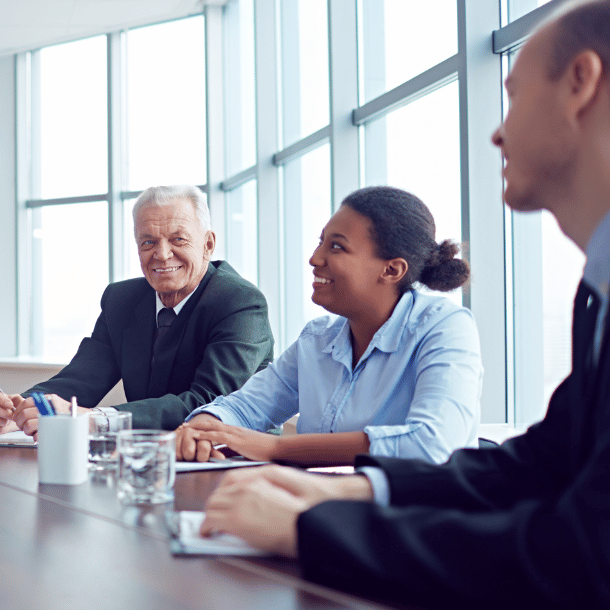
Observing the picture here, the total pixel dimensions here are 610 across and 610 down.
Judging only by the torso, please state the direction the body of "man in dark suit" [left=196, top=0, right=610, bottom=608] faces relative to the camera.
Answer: to the viewer's left

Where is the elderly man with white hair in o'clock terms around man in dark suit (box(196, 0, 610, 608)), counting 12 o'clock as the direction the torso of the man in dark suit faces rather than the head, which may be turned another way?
The elderly man with white hair is roughly at 2 o'clock from the man in dark suit.

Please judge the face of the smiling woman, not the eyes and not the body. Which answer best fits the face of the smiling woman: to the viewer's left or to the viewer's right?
to the viewer's left

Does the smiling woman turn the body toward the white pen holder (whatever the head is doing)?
yes

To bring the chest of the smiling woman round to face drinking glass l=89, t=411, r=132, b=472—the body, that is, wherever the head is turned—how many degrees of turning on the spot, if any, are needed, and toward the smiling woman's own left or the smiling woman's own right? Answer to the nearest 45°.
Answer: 0° — they already face it

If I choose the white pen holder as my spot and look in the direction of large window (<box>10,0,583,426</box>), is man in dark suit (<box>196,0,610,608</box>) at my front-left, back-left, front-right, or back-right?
back-right
